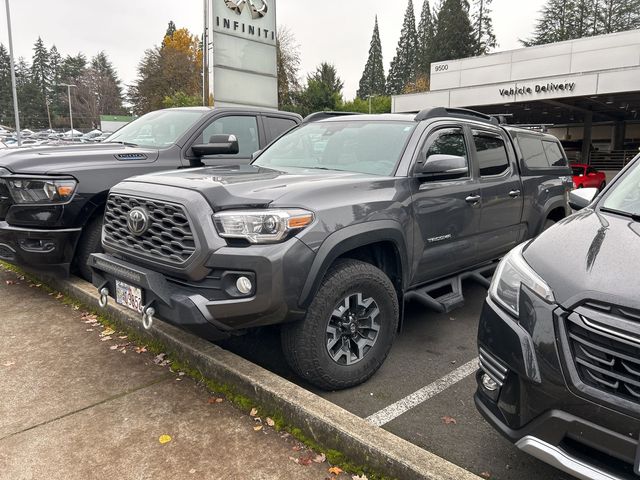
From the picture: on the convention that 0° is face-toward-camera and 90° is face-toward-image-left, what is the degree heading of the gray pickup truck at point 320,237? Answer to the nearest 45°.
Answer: approximately 45°

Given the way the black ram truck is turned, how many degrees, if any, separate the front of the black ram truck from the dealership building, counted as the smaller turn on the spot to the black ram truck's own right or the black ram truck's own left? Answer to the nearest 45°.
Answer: approximately 180°

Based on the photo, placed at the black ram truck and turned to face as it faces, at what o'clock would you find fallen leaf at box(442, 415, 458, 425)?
The fallen leaf is roughly at 9 o'clock from the black ram truck.

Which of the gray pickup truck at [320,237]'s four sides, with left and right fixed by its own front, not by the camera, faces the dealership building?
back

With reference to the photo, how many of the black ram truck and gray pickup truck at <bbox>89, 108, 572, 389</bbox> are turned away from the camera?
0

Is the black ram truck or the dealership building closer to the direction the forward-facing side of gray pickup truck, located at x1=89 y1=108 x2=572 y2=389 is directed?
the black ram truck

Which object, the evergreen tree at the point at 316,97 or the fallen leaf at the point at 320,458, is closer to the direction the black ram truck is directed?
the fallen leaf

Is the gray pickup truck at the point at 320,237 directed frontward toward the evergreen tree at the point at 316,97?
no

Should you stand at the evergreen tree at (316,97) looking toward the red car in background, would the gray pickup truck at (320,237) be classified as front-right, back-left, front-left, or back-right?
front-right

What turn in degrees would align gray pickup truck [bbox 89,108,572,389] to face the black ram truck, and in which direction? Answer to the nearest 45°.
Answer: approximately 90° to its right

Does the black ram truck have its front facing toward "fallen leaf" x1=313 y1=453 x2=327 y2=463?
no

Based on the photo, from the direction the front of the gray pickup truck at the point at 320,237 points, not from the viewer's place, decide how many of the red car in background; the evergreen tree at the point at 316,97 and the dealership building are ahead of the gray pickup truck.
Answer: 0

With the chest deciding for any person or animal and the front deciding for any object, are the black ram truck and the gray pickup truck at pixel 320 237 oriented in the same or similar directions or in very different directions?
same or similar directions

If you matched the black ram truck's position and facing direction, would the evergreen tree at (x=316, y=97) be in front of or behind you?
behind

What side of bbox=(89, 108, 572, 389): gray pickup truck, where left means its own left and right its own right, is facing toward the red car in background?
back
